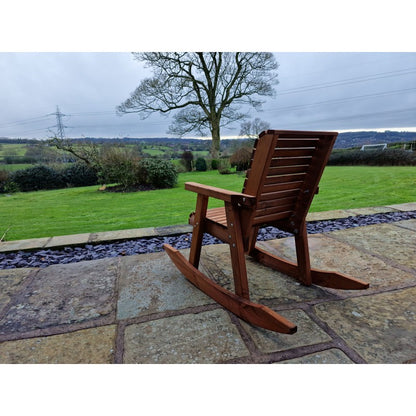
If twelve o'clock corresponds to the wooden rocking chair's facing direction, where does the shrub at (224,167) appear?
The shrub is roughly at 1 o'clock from the wooden rocking chair.

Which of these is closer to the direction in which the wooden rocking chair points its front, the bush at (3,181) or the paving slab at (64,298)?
the bush

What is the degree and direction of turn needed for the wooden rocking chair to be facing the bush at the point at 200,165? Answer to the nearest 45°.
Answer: approximately 45° to its right

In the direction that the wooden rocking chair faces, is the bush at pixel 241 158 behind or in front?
in front

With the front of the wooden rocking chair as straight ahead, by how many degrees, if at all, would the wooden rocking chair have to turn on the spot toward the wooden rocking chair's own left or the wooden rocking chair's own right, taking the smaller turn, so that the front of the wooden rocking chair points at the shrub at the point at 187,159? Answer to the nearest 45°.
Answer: approximately 45° to the wooden rocking chair's own right

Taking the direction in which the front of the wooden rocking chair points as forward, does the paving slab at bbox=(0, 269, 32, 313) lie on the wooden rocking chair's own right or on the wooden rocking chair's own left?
on the wooden rocking chair's own left

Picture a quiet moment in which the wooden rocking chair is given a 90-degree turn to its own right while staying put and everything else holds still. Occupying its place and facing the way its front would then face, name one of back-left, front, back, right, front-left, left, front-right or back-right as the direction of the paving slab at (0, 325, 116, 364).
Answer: back

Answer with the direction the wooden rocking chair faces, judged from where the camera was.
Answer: facing away from the viewer and to the left of the viewer

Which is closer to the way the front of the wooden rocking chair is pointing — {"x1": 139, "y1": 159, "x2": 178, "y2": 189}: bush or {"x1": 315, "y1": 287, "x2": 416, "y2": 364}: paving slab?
the bush

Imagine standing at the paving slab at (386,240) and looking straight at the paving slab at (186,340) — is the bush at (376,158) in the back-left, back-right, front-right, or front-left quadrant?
back-right

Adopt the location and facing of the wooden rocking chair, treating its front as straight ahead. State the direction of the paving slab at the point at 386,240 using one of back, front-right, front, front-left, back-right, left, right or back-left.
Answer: right

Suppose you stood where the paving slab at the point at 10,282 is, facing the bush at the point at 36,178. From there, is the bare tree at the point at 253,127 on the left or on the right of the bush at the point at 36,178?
right

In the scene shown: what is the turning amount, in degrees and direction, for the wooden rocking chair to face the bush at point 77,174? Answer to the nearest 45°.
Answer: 0° — it already faces it

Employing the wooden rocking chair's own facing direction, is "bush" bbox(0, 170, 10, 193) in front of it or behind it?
in front

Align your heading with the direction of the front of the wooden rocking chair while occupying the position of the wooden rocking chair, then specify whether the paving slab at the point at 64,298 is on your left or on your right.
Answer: on your left

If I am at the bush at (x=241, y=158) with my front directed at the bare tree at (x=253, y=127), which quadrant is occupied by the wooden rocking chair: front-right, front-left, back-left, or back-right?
back-right
